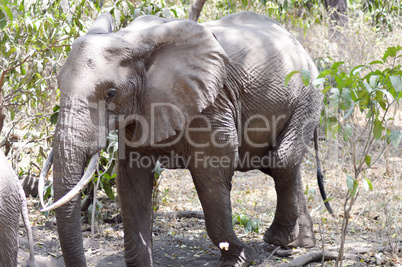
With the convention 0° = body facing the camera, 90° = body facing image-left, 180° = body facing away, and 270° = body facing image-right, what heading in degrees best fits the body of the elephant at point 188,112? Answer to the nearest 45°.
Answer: approximately 45°
